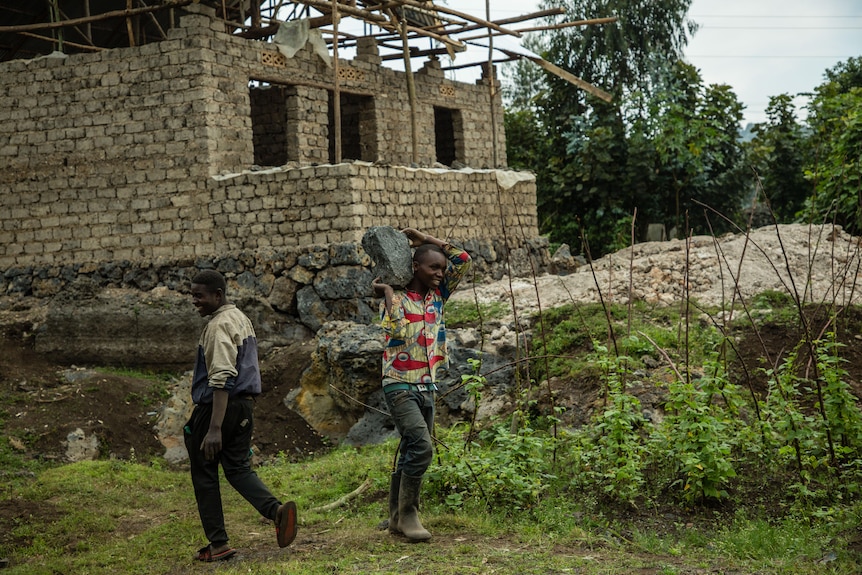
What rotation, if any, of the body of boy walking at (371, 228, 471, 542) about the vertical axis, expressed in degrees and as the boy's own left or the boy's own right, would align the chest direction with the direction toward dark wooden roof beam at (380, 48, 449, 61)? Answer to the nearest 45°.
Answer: approximately 135° to the boy's own left

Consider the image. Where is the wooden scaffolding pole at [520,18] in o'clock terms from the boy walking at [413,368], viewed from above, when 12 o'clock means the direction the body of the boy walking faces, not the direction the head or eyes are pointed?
The wooden scaffolding pole is roughly at 8 o'clock from the boy walking.

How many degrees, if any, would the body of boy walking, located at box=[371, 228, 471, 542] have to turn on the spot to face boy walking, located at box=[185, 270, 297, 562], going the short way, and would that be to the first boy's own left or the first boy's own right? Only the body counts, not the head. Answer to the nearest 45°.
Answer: approximately 135° to the first boy's own right

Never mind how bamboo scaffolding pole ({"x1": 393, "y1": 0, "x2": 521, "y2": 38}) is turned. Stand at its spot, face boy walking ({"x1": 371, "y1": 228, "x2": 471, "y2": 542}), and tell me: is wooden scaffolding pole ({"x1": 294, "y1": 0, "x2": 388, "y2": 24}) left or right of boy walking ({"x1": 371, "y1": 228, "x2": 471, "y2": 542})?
right

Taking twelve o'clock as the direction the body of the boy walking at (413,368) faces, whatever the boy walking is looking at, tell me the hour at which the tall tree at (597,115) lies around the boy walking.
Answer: The tall tree is roughly at 8 o'clock from the boy walking.

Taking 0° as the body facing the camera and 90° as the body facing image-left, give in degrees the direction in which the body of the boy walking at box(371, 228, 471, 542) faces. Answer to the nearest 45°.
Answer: approximately 315°

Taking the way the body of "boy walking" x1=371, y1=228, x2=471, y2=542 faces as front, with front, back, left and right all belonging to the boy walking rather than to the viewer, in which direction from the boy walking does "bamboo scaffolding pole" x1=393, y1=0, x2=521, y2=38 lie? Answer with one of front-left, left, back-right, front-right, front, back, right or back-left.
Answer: back-left

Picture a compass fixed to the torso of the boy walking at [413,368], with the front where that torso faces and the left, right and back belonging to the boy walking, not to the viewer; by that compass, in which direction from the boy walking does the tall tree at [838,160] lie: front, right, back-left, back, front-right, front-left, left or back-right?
left

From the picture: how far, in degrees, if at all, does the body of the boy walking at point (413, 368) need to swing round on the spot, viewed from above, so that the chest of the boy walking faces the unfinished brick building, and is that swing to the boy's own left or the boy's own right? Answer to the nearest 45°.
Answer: approximately 135° to the boy's own left

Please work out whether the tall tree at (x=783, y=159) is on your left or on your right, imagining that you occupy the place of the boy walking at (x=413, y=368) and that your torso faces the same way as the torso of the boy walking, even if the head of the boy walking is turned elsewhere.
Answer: on your left

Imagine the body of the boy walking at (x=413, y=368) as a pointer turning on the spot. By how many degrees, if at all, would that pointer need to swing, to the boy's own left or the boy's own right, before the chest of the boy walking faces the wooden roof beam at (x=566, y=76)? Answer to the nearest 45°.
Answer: approximately 135° to the boy's own left
